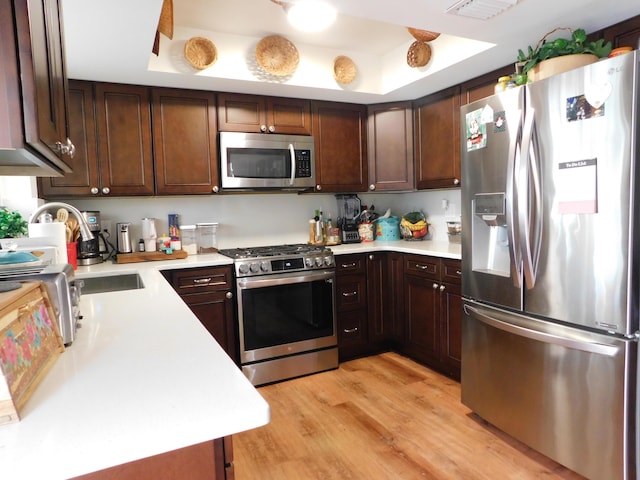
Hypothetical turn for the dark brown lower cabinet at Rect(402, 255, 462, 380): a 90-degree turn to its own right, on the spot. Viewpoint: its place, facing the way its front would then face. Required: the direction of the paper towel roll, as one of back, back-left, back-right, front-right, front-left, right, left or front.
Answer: left

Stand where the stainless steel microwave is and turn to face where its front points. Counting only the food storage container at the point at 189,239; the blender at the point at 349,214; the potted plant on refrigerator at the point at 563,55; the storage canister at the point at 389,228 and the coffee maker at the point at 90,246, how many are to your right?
2

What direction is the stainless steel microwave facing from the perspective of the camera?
toward the camera

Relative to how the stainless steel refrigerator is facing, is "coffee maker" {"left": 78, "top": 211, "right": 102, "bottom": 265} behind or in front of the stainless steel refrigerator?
in front

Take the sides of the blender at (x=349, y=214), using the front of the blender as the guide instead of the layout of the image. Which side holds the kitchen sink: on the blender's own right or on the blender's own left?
on the blender's own right

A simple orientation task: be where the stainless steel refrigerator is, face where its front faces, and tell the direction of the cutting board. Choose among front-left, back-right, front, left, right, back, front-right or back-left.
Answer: front-right

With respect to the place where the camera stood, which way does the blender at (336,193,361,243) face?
facing the viewer

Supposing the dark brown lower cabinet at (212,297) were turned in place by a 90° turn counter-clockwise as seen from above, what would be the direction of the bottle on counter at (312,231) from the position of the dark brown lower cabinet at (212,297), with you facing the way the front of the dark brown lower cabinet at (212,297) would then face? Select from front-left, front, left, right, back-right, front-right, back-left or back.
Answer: front-left

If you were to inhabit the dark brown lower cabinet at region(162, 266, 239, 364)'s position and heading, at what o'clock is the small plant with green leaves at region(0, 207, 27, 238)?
The small plant with green leaves is roughly at 2 o'clock from the dark brown lower cabinet.

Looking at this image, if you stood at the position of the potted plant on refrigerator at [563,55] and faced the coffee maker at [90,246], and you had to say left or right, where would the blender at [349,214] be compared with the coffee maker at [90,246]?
right
